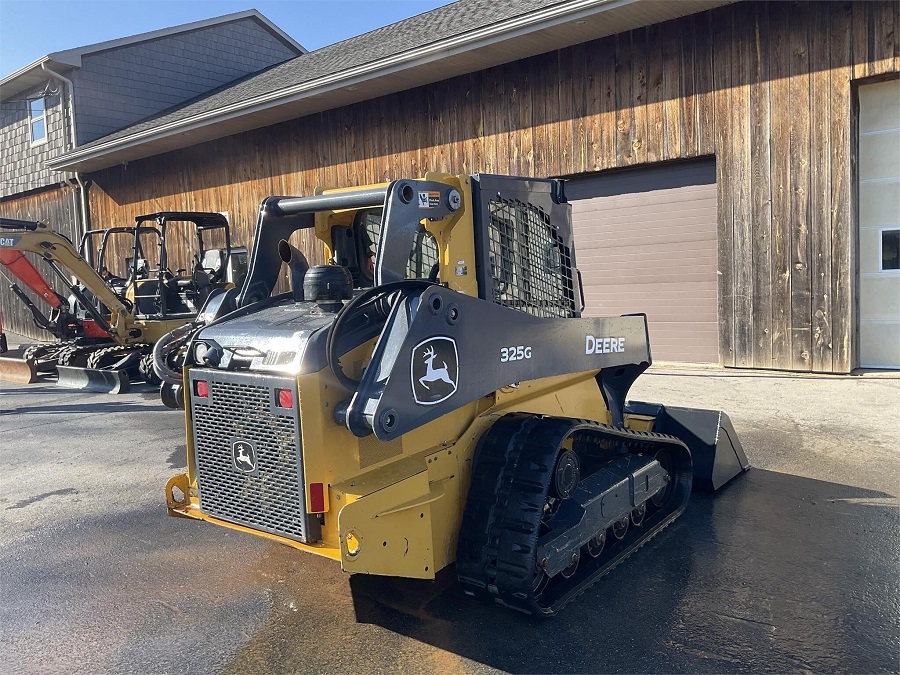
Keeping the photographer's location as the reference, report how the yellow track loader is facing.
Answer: facing away from the viewer and to the right of the viewer

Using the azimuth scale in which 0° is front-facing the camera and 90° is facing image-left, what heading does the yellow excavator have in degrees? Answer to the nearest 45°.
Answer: approximately 45°

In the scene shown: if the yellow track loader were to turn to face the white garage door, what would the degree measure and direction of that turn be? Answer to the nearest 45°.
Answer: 0° — it already faces it

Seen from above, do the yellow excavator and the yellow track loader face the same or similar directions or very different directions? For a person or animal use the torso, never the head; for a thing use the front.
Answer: very different directions

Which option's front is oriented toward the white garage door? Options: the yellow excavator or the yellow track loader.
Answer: the yellow track loader

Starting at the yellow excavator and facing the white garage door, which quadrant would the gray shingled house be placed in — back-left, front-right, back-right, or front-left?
back-left

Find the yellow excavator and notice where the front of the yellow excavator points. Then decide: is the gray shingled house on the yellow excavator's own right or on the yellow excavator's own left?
on the yellow excavator's own right

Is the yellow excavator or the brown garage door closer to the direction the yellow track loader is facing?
the brown garage door
